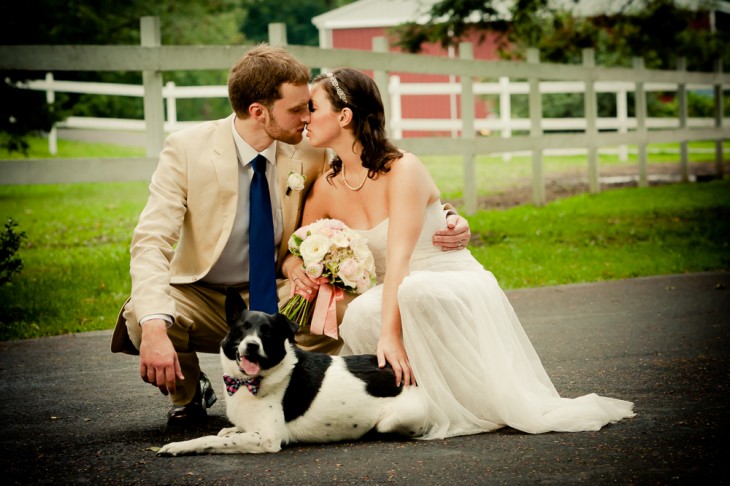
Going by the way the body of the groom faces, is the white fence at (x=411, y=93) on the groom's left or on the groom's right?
on the groom's left

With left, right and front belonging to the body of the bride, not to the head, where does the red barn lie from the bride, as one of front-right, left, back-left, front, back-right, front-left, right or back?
back-right

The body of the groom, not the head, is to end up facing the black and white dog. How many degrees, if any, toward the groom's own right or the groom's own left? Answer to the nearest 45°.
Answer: approximately 45° to the groom's own right

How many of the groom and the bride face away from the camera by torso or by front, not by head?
0

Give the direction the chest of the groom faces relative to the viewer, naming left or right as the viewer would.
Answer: facing the viewer and to the right of the viewer

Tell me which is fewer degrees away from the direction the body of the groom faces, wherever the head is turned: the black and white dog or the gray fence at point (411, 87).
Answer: the black and white dog

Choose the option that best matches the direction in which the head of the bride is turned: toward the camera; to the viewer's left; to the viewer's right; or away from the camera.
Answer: to the viewer's left

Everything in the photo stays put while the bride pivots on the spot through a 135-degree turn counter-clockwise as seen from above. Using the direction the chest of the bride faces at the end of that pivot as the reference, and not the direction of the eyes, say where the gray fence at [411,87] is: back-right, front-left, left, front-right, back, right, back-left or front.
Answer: left

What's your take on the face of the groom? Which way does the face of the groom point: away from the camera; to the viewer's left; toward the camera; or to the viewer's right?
to the viewer's right

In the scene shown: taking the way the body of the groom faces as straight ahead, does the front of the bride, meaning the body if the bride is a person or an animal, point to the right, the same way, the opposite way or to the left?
to the right

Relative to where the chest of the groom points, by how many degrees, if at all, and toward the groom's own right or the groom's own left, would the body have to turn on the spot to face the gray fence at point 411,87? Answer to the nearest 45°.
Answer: approximately 135° to the groom's own left

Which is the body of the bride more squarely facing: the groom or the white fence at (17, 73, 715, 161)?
the groom

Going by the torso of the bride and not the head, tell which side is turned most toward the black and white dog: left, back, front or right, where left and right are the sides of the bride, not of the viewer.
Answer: front
